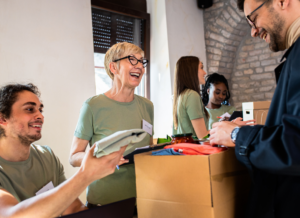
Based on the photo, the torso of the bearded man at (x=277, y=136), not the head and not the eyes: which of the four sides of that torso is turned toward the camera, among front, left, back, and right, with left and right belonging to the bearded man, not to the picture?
left

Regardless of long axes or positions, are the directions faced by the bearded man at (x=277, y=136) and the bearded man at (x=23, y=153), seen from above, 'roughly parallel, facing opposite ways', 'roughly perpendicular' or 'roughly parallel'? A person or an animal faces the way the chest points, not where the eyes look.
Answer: roughly parallel, facing opposite ways

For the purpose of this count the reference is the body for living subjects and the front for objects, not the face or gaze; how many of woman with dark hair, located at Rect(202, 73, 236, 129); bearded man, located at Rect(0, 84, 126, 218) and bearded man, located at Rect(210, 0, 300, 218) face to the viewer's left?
1

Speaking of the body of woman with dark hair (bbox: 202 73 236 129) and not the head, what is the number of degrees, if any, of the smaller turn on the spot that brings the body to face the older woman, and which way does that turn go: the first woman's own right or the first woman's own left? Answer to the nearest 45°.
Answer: approximately 45° to the first woman's own right

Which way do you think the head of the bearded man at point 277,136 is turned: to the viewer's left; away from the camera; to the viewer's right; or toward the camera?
to the viewer's left

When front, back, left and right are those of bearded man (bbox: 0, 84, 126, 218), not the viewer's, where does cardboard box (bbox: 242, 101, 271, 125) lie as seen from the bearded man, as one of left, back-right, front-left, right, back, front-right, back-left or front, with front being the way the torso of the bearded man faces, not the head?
front-left

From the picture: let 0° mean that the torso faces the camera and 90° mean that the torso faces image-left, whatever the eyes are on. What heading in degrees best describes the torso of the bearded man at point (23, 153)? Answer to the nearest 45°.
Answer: approximately 315°

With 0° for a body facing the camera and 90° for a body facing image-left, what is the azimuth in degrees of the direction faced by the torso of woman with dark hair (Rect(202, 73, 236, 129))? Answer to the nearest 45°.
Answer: approximately 315°

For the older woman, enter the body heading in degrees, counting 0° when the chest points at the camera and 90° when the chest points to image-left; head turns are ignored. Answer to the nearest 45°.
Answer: approximately 315°

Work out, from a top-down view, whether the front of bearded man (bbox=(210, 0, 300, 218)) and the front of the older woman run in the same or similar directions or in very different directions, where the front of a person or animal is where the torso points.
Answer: very different directions

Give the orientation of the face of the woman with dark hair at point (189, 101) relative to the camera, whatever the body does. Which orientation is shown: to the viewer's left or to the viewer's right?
to the viewer's right

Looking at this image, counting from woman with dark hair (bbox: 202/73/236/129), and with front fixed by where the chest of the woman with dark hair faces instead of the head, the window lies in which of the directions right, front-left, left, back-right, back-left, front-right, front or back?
back-right
